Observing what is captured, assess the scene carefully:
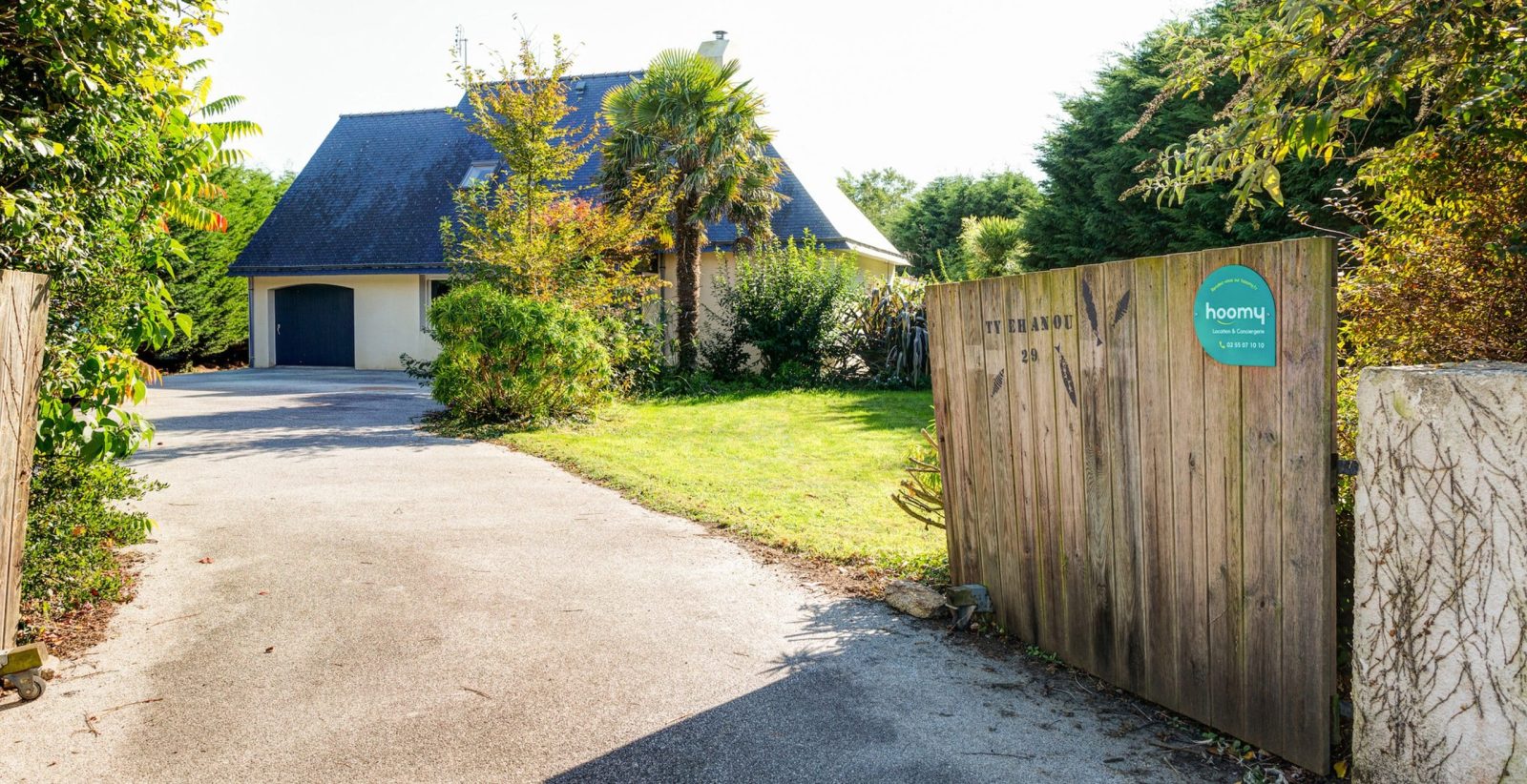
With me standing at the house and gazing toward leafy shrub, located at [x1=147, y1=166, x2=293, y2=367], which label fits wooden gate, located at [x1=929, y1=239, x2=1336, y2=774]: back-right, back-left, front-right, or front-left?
back-left

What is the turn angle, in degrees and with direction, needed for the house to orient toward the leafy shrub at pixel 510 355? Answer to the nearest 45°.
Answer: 0° — it already faces it

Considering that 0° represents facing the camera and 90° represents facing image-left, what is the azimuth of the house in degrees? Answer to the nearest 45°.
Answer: approximately 0°

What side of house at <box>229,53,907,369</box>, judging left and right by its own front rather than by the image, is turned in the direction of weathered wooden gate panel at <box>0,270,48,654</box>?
front

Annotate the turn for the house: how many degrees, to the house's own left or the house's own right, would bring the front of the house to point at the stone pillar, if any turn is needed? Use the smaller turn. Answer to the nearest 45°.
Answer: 0° — it already faces it

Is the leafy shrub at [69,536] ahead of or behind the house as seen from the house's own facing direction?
ahead

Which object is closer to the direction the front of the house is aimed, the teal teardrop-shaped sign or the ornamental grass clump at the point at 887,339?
the teal teardrop-shaped sign
